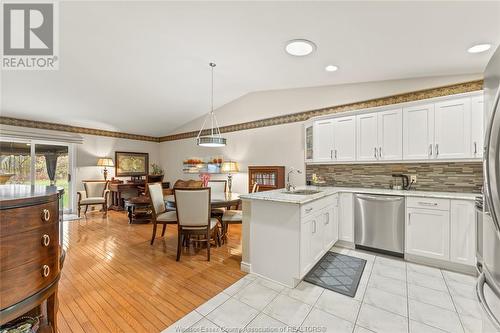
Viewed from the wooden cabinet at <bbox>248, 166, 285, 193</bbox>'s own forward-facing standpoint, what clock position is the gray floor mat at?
The gray floor mat is roughly at 10 o'clock from the wooden cabinet.

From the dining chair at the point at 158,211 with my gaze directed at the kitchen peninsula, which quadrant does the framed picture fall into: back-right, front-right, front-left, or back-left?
back-left

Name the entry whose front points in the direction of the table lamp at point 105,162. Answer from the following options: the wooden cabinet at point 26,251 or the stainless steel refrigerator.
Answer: the stainless steel refrigerator

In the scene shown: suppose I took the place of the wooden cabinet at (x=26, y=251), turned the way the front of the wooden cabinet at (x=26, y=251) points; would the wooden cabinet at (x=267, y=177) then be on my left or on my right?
on my left

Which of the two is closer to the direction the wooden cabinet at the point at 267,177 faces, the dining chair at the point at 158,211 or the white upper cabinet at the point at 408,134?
the dining chair

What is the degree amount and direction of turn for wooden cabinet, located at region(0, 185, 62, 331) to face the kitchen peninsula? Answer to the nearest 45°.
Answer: approximately 45° to its left

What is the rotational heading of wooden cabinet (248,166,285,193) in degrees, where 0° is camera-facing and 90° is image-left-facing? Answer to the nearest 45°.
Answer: approximately 45°

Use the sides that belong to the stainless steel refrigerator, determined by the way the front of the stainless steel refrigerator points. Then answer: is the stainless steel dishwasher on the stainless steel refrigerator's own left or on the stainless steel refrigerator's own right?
on the stainless steel refrigerator's own right

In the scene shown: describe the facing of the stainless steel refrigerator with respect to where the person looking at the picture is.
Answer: facing to the left of the viewer

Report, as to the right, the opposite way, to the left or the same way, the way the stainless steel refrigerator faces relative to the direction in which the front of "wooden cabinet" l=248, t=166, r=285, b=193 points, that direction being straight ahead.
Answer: to the right

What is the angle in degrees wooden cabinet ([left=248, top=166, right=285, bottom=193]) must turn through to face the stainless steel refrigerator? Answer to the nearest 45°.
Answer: approximately 45° to its left

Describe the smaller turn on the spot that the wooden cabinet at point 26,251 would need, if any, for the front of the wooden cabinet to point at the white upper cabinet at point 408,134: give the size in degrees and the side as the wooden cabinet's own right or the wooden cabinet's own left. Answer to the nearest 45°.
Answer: approximately 45° to the wooden cabinet's own left

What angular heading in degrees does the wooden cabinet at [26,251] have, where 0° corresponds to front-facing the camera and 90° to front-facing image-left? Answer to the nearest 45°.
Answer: approximately 315°

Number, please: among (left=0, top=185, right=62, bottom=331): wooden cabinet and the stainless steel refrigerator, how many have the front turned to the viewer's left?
1
